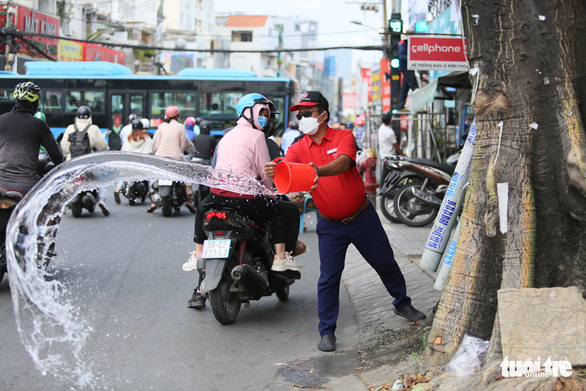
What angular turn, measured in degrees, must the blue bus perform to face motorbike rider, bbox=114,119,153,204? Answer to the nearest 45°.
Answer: approximately 90° to its right

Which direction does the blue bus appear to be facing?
to the viewer's right

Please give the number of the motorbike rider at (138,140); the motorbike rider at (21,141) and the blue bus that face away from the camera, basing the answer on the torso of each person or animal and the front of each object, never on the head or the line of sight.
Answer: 2

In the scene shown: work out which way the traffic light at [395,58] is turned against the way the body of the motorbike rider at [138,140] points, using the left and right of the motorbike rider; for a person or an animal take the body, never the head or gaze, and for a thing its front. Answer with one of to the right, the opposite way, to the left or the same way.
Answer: the opposite way

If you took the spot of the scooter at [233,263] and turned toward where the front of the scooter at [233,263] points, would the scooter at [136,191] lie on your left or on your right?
on your left

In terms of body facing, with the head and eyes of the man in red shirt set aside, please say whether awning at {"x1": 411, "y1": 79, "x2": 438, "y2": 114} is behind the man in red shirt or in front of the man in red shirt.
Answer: behind

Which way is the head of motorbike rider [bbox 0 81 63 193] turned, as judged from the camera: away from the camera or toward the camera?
away from the camera

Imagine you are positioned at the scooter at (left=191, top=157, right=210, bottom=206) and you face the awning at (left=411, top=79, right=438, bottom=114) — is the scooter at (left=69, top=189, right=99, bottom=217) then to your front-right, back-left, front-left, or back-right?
back-left

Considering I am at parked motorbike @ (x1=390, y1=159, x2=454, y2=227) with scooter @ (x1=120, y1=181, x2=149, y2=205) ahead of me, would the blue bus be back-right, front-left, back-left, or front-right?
front-right

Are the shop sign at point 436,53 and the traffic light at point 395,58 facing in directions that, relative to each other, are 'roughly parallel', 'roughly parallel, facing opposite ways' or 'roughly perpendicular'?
roughly parallel

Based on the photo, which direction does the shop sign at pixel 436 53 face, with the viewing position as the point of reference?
facing the viewer

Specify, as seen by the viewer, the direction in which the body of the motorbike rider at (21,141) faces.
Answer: away from the camera

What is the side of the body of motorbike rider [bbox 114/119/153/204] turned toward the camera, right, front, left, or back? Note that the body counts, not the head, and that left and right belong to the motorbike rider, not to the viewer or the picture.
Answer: back

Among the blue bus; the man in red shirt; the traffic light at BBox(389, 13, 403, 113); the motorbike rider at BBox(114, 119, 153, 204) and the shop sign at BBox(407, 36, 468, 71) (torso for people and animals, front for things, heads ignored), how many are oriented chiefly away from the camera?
1

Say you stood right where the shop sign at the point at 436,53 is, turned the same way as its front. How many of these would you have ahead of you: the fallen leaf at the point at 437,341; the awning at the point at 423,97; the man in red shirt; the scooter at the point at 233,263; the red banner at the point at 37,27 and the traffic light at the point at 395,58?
3
